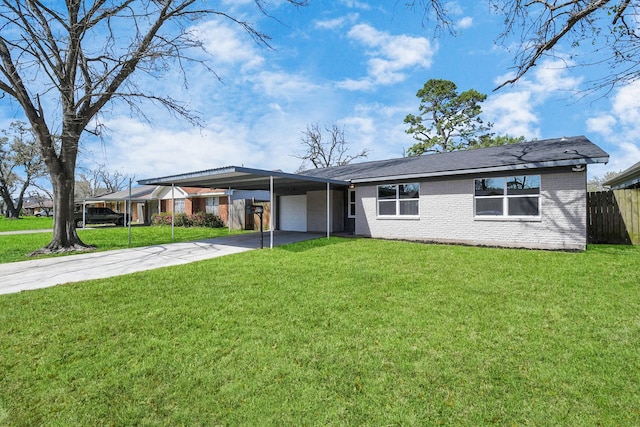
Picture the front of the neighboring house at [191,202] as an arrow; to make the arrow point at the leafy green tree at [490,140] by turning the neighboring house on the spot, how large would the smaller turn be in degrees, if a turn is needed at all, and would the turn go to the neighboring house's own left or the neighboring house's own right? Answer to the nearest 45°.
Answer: approximately 135° to the neighboring house's own left

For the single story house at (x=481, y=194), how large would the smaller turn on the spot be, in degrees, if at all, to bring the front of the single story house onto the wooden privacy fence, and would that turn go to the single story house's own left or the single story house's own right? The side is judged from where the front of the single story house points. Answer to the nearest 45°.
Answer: approximately 135° to the single story house's own left

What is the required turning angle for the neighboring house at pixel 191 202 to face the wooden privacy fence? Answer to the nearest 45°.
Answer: approximately 90° to its left

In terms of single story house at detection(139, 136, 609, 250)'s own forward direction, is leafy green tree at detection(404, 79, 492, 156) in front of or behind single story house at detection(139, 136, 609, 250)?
behind

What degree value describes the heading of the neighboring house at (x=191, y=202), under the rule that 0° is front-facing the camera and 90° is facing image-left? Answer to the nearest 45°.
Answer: approximately 45°

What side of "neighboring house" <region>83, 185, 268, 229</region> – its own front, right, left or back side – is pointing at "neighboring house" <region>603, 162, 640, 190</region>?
left

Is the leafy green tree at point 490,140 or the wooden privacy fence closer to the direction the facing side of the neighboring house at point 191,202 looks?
the wooden privacy fence

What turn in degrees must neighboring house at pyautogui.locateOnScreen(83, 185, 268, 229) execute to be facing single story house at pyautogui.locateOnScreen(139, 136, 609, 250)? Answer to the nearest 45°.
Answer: approximately 45° to its left

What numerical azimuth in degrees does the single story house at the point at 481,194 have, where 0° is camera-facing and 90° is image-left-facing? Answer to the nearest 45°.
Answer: approximately 45°

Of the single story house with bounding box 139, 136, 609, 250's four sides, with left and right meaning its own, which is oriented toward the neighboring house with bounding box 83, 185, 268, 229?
right

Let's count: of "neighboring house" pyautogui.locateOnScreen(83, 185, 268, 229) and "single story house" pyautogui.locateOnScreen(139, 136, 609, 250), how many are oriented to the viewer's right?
0
